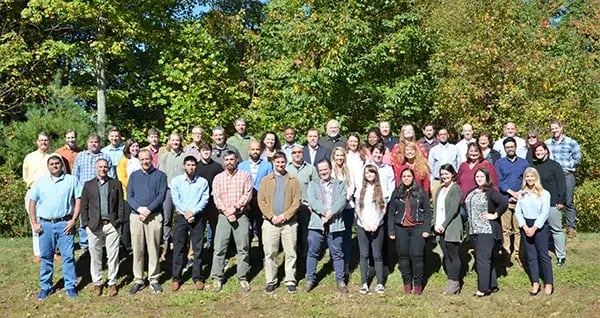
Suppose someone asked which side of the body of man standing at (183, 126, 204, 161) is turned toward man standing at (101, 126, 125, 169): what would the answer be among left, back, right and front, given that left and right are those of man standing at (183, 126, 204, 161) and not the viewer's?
right

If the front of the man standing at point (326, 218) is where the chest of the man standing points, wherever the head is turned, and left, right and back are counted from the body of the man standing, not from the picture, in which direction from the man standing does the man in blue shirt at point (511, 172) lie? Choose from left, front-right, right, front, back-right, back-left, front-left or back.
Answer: left

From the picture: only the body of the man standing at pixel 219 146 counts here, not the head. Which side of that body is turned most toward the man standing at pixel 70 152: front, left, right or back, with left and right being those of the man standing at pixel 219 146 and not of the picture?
right

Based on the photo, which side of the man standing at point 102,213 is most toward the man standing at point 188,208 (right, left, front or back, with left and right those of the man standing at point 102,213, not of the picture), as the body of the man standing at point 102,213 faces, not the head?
left

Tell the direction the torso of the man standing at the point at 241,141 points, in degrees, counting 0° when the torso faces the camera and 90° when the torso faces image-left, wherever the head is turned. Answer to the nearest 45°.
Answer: approximately 0°

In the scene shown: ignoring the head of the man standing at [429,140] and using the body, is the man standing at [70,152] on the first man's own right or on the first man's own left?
on the first man's own right

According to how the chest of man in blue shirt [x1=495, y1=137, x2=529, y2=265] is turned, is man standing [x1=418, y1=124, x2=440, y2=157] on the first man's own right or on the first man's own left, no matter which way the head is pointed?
on the first man's own right

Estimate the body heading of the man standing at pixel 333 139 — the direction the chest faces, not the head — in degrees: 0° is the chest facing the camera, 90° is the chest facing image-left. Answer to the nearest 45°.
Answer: approximately 0°

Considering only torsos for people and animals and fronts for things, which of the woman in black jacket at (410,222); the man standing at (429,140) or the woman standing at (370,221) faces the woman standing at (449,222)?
the man standing

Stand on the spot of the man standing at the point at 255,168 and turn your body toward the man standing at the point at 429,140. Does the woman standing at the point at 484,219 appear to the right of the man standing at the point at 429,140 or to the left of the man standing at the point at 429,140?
right

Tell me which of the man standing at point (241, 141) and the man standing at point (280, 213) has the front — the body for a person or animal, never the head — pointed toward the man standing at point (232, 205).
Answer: the man standing at point (241, 141)
